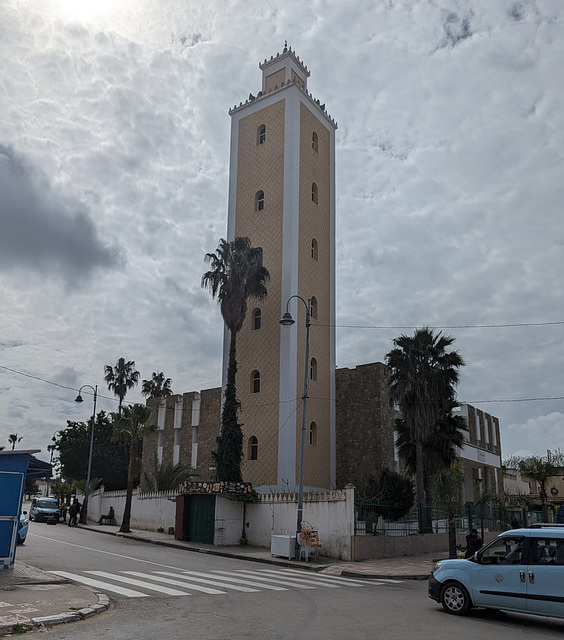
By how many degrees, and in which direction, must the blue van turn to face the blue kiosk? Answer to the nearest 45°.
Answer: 0° — it already faces it

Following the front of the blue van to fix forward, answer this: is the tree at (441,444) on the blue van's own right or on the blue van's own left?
on the blue van's own right

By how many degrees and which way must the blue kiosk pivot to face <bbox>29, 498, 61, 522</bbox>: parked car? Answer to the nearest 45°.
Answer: approximately 90° to its left

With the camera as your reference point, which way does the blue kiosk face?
facing to the right of the viewer

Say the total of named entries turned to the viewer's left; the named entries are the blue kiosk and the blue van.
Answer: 1

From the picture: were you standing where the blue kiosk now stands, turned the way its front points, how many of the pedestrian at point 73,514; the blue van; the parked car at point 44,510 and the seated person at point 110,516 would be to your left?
3

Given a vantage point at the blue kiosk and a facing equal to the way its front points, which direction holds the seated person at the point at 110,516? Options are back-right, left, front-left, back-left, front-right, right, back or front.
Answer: left

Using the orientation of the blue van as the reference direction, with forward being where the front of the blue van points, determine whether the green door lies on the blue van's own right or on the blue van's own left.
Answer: on the blue van's own right

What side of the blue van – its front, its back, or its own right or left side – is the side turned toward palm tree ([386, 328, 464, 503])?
right

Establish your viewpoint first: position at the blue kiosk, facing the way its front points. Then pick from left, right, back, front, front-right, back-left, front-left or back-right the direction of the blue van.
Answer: front-right

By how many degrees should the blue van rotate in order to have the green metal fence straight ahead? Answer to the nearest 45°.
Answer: approximately 90° to its right

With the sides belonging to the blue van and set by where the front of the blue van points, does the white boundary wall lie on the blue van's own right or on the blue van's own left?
on the blue van's own right

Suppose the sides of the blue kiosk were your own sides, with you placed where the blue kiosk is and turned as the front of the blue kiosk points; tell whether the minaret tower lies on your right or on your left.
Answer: on your left

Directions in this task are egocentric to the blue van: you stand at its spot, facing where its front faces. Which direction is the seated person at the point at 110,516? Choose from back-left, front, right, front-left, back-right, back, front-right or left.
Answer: front-right

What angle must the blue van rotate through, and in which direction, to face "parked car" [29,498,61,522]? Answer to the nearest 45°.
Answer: approximately 45° to its right

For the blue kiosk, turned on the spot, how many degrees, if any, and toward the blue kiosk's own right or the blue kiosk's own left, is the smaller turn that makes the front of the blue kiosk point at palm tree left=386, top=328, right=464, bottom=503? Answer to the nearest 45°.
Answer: approximately 45° to the blue kiosk's own left

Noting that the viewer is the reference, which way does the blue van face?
facing to the left of the viewer

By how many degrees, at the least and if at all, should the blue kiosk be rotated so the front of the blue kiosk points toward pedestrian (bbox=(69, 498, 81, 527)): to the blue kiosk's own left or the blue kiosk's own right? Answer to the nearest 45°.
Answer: approximately 90° to the blue kiosk's own left
